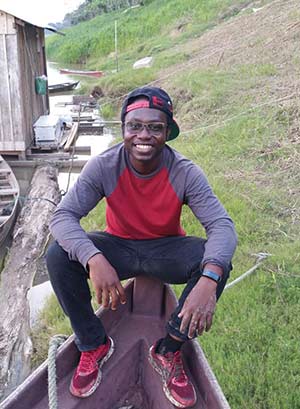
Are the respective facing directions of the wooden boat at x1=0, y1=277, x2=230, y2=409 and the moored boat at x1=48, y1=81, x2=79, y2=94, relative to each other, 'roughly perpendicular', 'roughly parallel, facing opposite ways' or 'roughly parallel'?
roughly perpendicular

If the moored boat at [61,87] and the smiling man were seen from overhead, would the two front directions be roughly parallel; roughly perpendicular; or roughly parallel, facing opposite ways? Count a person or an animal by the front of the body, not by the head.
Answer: roughly perpendicular

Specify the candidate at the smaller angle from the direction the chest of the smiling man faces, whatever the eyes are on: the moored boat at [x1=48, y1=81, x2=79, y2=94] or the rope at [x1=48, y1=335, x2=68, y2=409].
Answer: the rope
